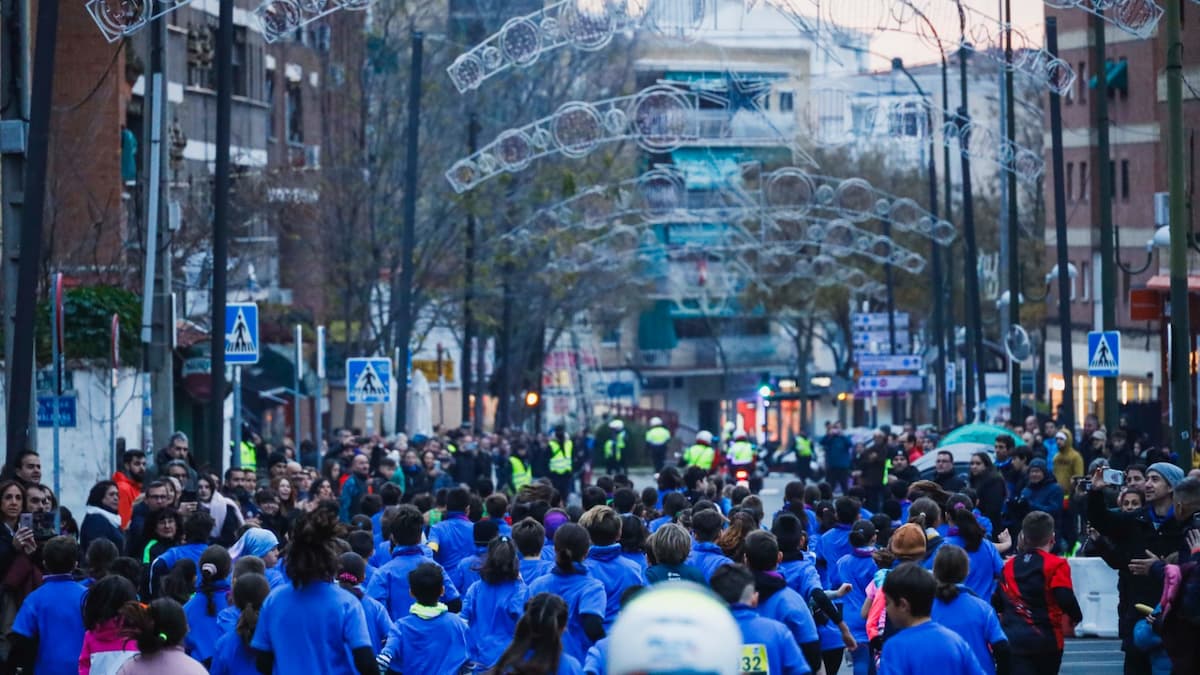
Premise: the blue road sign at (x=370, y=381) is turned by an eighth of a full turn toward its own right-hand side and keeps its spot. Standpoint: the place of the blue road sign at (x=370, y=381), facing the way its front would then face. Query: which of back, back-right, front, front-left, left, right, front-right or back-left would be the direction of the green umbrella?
back-left

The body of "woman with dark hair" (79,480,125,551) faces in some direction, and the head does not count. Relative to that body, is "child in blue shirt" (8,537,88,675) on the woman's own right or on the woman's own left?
on the woman's own right

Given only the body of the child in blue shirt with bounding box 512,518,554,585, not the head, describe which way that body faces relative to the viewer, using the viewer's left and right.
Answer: facing away from the viewer

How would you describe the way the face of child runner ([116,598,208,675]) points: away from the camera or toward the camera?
away from the camera

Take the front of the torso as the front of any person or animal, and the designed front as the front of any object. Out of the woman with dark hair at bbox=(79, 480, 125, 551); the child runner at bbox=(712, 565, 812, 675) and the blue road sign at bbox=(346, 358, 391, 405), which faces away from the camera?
the child runner

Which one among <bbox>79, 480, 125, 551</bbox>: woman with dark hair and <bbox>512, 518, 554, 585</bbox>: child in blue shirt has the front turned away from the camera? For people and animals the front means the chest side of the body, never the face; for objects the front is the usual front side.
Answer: the child in blue shirt

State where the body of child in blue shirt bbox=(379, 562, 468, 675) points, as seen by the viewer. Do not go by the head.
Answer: away from the camera

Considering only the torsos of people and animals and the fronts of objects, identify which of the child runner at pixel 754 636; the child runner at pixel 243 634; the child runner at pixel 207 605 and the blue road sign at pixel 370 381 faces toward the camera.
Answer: the blue road sign

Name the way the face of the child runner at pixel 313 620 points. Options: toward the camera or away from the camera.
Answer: away from the camera

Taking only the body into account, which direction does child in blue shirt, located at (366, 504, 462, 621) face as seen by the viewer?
away from the camera

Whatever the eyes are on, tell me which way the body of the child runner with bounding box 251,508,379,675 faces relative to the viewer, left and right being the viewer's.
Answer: facing away from the viewer

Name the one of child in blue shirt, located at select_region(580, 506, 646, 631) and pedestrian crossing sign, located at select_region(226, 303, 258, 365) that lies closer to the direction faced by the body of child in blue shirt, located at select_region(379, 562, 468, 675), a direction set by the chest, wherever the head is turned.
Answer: the pedestrian crossing sign

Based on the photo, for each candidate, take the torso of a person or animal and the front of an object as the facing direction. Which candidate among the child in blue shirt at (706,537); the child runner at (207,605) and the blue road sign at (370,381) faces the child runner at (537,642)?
the blue road sign

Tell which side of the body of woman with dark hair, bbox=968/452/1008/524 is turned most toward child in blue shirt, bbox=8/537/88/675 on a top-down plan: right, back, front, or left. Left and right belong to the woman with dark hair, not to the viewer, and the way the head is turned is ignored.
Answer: front

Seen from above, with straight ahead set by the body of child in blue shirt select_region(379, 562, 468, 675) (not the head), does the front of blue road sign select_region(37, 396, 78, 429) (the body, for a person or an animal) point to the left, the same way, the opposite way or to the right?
the opposite way

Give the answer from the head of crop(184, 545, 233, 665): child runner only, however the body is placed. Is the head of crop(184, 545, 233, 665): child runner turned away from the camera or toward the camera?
away from the camera

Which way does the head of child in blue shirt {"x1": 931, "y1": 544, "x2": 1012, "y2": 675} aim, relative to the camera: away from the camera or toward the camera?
away from the camera

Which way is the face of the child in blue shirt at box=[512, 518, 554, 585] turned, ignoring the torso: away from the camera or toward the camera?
away from the camera
